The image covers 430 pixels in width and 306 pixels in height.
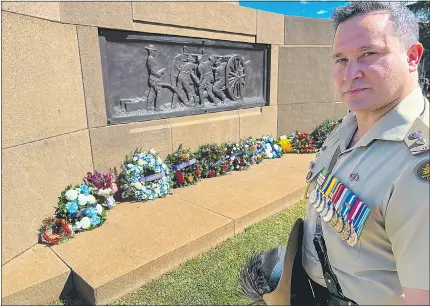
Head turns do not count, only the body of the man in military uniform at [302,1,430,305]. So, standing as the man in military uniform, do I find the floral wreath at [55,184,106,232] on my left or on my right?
on my right

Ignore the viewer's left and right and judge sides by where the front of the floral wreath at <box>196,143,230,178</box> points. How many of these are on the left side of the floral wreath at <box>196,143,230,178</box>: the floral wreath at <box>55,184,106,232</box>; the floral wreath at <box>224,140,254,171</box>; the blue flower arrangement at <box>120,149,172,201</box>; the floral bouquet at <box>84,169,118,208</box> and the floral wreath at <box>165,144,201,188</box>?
1

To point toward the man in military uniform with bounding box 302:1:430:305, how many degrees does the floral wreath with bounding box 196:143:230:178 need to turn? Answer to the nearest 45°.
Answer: approximately 45° to its right

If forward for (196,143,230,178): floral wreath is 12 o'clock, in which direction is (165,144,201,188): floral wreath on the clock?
(165,144,201,188): floral wreath is roughly at 3 o'clock from (196,143,230,178): floral wreath.

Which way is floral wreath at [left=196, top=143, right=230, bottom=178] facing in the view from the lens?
facing the viewer and to the right of the viewer

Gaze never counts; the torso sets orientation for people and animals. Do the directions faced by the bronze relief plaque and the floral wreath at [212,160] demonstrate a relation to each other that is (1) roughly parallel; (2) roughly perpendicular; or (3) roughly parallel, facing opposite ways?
roughly parallel

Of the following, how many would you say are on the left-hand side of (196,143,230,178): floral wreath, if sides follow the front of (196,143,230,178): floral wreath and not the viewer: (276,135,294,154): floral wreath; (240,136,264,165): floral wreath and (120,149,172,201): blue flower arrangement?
2

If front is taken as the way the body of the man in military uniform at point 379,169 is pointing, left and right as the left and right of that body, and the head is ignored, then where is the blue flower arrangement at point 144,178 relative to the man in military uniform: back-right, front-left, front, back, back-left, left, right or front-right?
right

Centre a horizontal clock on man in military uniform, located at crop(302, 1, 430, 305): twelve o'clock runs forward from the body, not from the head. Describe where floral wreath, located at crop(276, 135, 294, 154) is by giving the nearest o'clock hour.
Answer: The floral wreath is roughly at 4 o'clock from the man in military uniform.

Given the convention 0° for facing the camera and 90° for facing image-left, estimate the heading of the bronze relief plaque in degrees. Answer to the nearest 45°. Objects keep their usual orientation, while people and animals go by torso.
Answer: approximately 315°

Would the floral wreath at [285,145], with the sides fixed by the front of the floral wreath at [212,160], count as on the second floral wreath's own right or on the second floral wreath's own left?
on the second floral wreath's own left

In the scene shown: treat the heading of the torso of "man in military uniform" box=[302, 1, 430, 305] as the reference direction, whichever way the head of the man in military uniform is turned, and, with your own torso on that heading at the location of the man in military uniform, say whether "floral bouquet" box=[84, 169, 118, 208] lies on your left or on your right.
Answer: on your right

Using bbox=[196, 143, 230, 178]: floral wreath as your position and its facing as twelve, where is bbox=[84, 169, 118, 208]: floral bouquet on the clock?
bbox=[84, 169, 118, 208]: floral bouquet is roughly at 3 o'clock from bbox=[196, 143, 230, 178]: floral wreath.

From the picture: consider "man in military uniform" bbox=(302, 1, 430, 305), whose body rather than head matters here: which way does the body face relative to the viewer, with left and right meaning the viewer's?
facing the viewer and to the left of the viewer

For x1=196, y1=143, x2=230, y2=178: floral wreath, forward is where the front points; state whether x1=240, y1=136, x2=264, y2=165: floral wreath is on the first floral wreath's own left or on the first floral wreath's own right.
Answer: on the first floral wreath's own left
